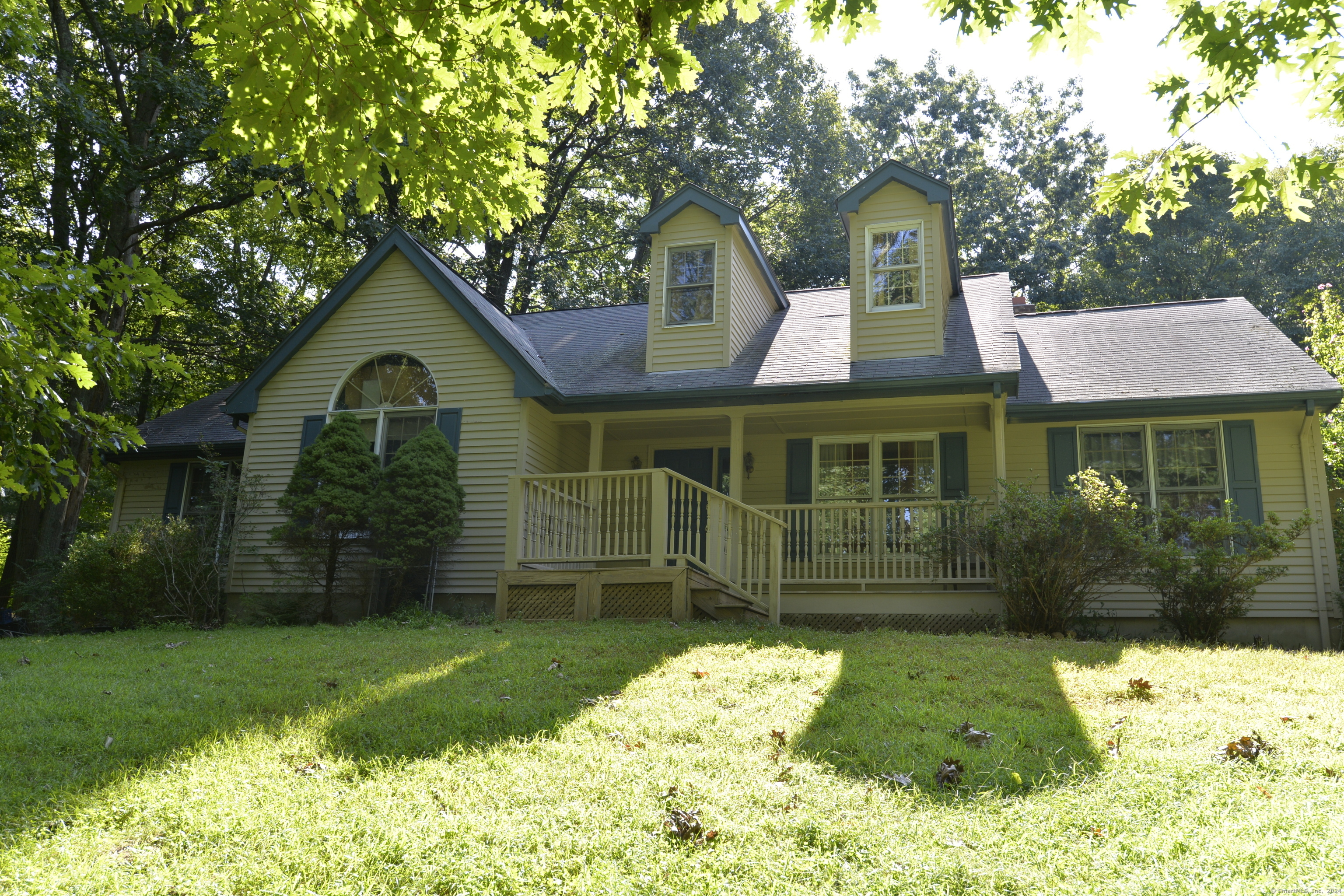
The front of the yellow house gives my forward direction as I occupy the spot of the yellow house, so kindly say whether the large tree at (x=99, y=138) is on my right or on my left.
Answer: on my right

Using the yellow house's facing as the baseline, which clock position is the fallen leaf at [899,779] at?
The fallen leaf is roughly at 12 o'clock from the yellow house.

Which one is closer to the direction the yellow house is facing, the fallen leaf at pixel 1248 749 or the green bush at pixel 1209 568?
the fallen leaf

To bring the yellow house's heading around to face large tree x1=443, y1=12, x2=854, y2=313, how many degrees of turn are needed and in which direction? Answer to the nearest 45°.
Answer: approximately 180°

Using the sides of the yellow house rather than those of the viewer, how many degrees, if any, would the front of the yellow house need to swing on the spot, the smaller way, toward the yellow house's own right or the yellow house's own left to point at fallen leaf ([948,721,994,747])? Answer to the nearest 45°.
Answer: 0° — it already faces it

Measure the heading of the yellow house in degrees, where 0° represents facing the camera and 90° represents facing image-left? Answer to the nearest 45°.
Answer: approximately 0°

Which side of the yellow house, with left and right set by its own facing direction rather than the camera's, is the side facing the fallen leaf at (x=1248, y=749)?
front

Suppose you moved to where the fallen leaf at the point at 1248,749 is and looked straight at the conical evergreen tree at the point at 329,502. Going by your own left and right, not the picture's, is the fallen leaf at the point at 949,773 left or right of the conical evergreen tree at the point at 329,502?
left

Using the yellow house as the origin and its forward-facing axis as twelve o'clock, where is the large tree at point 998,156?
The large tree is roughly at 7 o'clock from the yellow house.

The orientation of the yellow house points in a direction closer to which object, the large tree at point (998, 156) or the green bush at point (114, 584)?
the green bush

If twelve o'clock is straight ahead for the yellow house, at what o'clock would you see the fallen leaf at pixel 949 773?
The fallen leaf is roughly at 12 o'clock from the yellow house.
